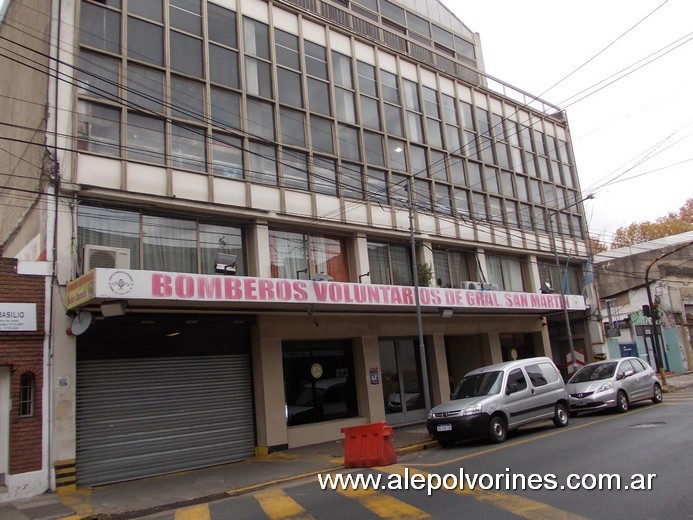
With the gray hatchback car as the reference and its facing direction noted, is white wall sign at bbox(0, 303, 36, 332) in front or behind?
in front

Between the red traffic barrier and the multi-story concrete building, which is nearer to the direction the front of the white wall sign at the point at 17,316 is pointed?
the red traffic barrier

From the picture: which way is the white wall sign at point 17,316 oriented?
toward the camera

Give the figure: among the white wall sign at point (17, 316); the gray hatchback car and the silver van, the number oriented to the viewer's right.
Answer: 0

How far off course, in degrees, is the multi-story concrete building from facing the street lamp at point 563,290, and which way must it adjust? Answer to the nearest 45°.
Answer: approximately 90° to its left

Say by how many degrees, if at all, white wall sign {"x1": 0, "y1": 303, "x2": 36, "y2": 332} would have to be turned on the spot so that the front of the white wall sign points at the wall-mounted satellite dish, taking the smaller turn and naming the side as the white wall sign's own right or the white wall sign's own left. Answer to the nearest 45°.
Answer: approximately 90° to the white wall sign's own left

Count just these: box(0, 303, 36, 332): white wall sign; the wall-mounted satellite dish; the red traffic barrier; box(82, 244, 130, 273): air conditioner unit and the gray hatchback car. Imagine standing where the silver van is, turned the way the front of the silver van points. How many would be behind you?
1

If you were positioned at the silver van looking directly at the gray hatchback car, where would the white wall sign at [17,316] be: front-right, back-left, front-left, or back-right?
back-left

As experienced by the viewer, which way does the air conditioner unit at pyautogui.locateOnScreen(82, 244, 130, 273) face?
facing the viewer and to the right of the viewer

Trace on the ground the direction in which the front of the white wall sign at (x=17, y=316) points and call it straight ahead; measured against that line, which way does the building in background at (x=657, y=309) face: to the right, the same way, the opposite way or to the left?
to the right
